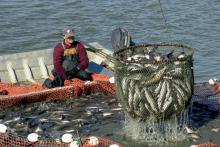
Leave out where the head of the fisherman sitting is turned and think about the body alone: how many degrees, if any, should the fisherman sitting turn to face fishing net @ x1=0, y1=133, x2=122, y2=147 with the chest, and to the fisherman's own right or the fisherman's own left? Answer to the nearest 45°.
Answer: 0° — they already face it

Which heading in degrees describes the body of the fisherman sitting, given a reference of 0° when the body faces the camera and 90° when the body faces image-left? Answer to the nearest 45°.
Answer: approximately 0°
